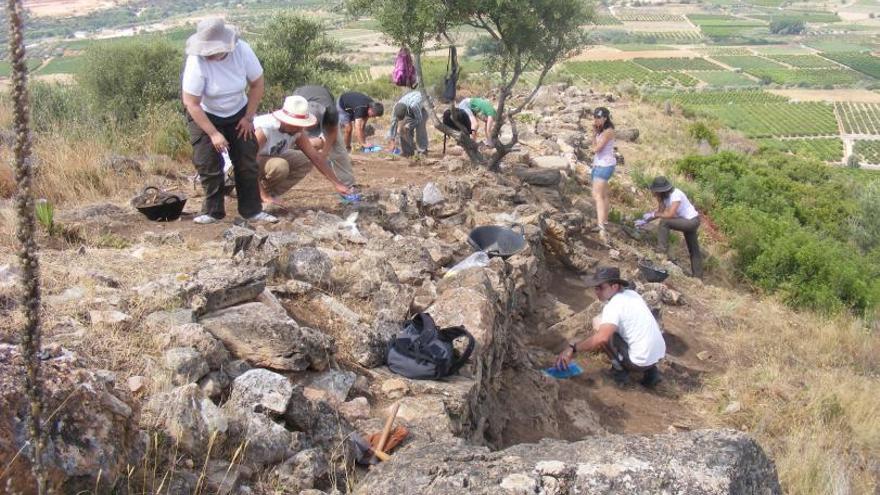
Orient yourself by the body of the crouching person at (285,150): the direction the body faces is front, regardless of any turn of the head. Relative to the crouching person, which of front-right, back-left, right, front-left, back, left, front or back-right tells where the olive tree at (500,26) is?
left

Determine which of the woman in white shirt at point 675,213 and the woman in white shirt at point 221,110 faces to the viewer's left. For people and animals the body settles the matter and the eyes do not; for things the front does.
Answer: the woman in white shirt at point 675,213

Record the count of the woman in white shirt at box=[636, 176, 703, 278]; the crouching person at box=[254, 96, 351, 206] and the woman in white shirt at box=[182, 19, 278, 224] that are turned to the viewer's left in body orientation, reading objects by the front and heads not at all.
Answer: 1

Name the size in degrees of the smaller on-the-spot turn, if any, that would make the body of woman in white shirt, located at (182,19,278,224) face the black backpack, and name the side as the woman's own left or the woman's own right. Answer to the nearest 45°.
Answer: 0° — they already face it

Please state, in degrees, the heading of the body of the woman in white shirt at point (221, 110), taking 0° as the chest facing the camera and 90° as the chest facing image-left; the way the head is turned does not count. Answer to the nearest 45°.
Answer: approximately 0°

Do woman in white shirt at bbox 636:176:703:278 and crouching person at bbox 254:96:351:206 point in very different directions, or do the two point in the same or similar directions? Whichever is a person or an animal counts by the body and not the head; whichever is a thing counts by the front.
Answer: very different directions

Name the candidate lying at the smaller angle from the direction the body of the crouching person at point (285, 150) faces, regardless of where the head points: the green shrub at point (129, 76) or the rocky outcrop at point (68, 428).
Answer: the rocky outcrop

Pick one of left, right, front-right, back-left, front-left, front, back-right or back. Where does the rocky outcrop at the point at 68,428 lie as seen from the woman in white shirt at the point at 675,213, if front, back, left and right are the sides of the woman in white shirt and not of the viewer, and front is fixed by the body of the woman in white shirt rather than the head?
left

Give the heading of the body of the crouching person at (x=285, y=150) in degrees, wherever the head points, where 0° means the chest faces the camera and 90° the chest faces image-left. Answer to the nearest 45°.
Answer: approximately 315°

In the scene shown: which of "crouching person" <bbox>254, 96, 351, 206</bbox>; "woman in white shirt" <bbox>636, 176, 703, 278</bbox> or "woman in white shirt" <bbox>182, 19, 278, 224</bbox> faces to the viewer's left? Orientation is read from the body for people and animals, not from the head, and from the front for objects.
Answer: "woman in white shirt" <bbox>636, 176, 703, 278</bbox>

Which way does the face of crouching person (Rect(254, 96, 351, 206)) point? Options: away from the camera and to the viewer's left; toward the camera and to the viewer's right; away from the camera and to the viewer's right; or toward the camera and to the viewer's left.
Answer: toward the camera and to the viewer's right

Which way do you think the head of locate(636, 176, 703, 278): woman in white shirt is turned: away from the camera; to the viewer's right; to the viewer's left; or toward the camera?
to the viewer's left

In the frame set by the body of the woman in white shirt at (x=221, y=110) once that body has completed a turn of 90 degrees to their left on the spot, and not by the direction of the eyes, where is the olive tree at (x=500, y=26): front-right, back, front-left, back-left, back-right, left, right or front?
front-left

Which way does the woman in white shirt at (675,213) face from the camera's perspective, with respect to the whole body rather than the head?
to the viewer's left
